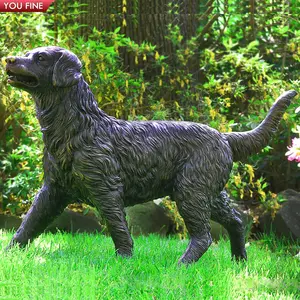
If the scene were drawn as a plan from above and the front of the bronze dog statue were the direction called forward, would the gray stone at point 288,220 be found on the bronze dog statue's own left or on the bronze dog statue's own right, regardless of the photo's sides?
on the bronze dog statue's own right

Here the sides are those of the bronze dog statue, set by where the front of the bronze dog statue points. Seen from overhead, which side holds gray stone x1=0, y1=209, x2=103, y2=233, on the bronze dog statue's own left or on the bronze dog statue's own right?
on the bronze dog statue's own right

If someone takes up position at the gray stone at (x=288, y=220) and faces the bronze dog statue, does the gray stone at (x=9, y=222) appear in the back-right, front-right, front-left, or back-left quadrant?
front-right

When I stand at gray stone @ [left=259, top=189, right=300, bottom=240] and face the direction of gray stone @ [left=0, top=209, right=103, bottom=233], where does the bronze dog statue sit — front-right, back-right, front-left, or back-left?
front-left

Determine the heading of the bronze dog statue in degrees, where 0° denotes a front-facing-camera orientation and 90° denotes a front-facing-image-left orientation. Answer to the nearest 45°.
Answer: approximately 90°

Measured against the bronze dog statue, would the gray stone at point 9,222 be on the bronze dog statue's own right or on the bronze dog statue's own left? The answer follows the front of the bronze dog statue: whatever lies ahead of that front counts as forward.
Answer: on the bronze dog statue's own right
